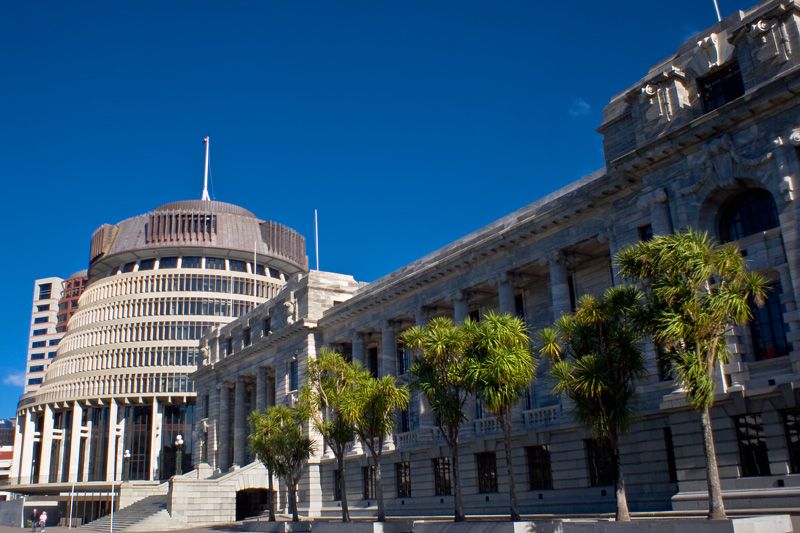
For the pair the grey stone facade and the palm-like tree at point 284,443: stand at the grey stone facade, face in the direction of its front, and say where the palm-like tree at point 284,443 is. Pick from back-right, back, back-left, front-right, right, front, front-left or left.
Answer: right

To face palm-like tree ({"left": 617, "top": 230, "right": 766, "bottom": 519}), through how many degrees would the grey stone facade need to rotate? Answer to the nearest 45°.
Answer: approximately 45° to its left

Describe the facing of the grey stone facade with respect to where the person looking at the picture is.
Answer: facing the viewer and to the left of the viewer

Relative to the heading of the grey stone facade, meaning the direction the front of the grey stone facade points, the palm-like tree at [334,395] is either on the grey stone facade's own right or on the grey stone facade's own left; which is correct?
on the grey stone facade's own right
